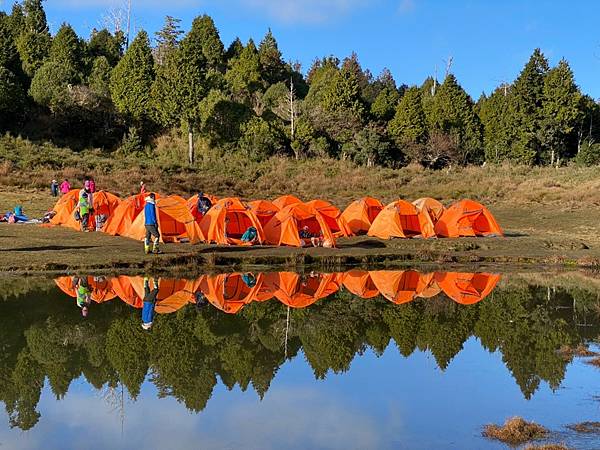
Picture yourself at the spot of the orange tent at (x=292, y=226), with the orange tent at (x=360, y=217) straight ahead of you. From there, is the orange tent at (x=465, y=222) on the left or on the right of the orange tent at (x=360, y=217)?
right

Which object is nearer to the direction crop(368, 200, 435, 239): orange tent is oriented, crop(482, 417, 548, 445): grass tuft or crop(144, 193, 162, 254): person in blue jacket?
the grass tuft

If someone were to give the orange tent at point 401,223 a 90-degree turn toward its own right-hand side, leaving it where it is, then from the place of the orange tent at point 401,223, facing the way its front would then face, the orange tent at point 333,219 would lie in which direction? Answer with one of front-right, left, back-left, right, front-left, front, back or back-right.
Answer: front-right

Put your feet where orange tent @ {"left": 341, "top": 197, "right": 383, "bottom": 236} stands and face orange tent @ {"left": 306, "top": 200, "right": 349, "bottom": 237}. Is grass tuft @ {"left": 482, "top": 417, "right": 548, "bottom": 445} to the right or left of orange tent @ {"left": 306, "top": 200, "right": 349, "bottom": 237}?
left

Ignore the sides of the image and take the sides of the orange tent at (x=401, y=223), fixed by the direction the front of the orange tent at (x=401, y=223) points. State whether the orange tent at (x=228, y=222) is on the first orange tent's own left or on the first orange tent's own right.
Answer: on the first orange tent's own right

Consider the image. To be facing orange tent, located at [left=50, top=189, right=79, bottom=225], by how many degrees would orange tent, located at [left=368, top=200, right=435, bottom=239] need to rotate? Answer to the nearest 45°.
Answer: approximately 135° to its right

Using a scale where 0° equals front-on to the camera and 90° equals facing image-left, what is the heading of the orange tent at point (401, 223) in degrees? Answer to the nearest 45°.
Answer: approximately 315°

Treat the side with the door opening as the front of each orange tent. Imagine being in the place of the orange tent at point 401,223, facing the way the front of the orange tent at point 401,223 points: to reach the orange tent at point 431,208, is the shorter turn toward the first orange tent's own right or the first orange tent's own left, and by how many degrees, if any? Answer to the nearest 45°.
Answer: approximately 90° to the first orange tent's own left

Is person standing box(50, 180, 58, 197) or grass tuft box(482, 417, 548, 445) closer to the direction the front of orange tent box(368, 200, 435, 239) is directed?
the grass tuft

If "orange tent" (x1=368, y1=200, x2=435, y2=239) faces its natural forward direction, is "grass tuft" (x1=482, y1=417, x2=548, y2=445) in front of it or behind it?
in front

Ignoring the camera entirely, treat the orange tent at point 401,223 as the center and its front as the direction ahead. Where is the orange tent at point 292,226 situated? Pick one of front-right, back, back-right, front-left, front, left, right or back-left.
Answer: right

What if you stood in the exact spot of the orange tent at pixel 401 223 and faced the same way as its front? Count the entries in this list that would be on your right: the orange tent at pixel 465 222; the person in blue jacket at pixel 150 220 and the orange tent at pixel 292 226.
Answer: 2

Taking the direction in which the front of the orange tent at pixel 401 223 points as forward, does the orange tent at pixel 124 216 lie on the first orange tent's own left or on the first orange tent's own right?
on the first orange tent's own right

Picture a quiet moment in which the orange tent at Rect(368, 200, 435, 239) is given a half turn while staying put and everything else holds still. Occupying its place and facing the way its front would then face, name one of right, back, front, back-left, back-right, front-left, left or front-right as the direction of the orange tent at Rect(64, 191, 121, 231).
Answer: front-left

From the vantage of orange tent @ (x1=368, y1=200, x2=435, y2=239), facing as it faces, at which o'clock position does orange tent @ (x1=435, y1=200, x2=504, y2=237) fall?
orange tent @ (x1=435, y1=200, x2=504, y2=237) is roughly at 10 o'clock from orange tent @ (x1=368, y1=200, x2=435, y2=239).

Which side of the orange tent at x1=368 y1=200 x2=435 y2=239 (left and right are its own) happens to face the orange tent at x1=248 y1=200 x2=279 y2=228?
right

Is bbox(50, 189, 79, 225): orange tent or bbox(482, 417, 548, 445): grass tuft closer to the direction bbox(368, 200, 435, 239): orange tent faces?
the grass tuft

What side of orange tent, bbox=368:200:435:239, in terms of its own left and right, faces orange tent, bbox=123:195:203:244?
right
